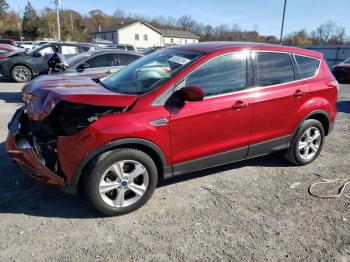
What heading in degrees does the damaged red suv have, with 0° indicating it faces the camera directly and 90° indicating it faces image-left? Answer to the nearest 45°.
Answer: approximately 45°

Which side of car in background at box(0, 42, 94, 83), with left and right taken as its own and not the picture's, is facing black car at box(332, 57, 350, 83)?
back

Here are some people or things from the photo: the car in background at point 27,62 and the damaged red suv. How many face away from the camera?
0

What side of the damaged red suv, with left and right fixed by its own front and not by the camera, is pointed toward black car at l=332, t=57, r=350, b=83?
back

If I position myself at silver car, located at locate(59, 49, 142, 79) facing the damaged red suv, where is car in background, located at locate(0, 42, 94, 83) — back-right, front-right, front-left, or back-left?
back-right

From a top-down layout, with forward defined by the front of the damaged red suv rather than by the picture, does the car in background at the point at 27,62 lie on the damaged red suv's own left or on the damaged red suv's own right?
on the damaged red suv's own right

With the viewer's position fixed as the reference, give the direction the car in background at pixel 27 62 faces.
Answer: facing to the left of the viewer
